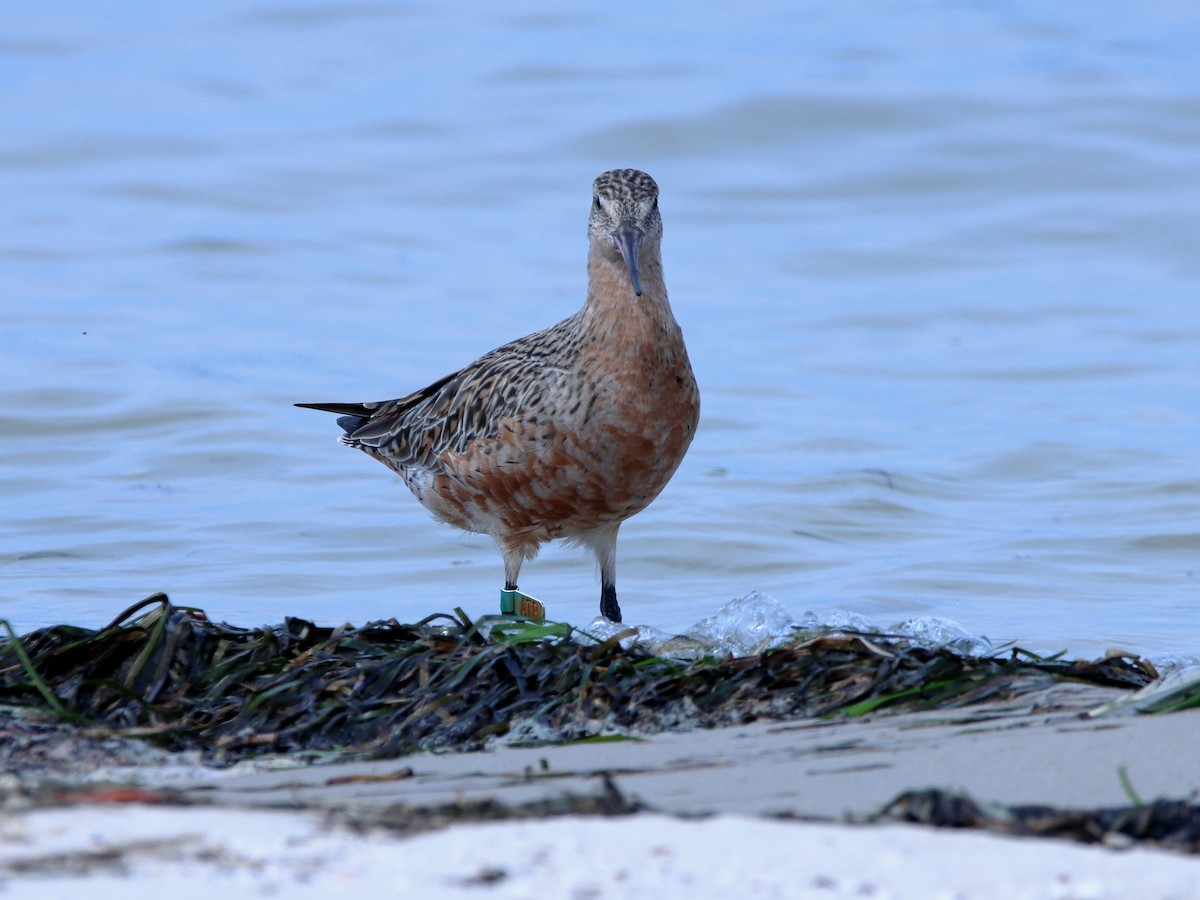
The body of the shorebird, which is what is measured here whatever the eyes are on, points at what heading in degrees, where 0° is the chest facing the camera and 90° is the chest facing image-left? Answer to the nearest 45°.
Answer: approximately 315°
